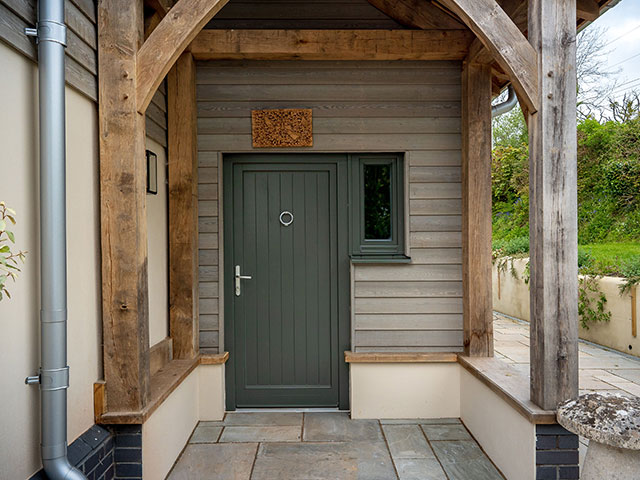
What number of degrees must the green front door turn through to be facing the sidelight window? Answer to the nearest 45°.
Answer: approximately 90° to its left

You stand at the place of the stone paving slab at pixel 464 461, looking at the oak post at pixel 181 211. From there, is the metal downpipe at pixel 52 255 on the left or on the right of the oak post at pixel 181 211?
left

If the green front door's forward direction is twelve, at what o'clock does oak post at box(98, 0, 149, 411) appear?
The oak post is roughly at 1 o'clock from the green front door.

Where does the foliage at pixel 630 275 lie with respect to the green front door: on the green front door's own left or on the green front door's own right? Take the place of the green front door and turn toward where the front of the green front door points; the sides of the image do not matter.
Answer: on the green front door's own left

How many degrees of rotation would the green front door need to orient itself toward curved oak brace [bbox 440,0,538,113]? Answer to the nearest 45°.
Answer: approximately 45° to its left

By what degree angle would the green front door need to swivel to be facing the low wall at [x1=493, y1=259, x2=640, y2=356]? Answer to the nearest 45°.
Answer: approximately 90° to its left

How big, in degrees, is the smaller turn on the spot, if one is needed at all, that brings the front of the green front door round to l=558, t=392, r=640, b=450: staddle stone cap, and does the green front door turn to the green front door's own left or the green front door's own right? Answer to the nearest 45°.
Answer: approximately 45° to the green front door's own left

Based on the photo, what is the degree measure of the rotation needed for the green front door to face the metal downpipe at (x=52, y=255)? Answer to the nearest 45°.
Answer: approximately 45° to its right

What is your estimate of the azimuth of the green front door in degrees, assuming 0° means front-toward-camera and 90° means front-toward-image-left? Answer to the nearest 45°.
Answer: approximately 0°
